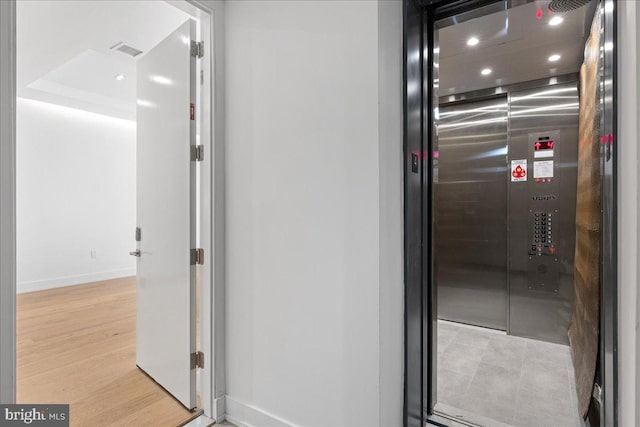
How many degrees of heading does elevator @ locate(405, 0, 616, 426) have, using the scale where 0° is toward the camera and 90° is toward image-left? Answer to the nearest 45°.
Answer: approximately 0°

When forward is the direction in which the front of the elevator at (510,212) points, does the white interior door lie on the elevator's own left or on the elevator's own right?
on the elevator's own right
